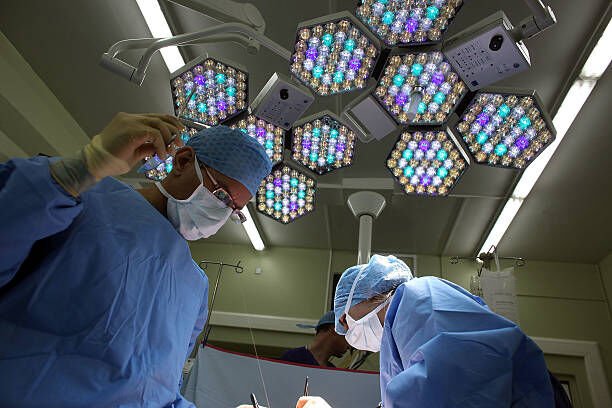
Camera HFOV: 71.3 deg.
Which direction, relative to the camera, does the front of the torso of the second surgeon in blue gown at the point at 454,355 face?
to the viewer's left

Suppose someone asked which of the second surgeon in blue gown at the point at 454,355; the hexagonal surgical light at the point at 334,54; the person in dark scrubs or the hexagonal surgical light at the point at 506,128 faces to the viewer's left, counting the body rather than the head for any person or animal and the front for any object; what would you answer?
the second surgeon in blue gown
